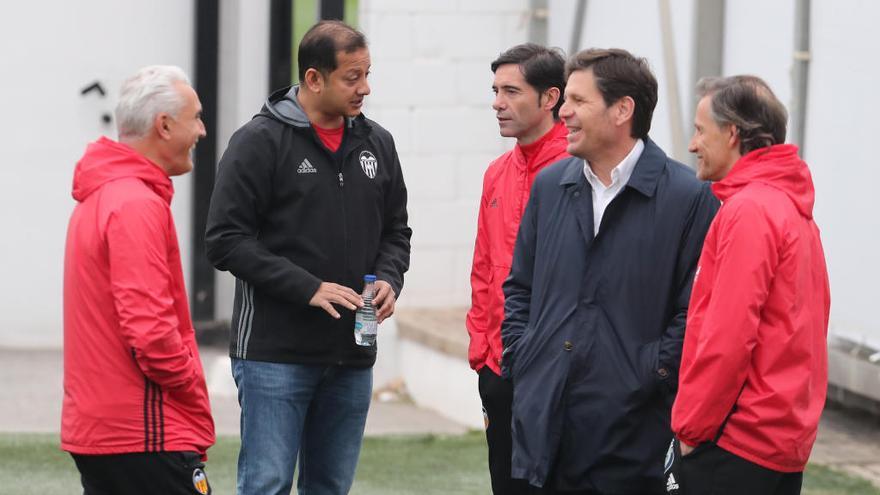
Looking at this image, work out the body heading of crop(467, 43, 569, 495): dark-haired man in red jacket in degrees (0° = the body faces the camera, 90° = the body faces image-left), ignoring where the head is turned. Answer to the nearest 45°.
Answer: approximately 45°

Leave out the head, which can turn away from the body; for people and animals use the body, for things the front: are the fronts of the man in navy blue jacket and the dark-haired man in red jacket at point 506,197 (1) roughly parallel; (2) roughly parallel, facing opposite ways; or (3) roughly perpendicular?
roughly parallel

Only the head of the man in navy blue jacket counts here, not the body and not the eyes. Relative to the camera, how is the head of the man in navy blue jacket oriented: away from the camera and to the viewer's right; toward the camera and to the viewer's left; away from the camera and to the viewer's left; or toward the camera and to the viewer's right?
toward the camera and to the viewer's left

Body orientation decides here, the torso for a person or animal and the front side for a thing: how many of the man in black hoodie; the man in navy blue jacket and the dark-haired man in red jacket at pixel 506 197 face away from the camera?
0

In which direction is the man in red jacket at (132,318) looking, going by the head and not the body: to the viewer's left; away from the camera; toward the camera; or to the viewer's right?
to the viewer's right

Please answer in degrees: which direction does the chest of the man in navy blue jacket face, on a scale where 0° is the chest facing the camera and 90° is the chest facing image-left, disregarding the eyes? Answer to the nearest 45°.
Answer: approximately 45°

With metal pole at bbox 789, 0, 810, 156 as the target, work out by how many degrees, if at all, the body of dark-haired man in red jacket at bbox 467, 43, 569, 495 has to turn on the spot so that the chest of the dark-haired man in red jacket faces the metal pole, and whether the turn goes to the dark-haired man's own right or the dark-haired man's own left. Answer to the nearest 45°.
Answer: approximately 180°

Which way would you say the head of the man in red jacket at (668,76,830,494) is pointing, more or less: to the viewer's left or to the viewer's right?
to the viewer's left

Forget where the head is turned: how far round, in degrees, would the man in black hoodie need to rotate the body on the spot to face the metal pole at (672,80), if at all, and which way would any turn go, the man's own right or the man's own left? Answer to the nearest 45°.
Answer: approximately 90° to the man's own left

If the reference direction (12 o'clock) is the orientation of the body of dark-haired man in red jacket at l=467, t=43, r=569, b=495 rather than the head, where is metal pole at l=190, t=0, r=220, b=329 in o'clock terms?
The metal pole is roughly at 4 o'clock from the dark-haired man in red jacket.

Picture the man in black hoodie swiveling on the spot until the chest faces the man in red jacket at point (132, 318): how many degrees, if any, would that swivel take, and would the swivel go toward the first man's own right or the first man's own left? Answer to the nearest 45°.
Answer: approximately 90° to the first man's own right

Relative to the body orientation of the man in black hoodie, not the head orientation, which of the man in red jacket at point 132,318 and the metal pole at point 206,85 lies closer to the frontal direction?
the man in red jacket

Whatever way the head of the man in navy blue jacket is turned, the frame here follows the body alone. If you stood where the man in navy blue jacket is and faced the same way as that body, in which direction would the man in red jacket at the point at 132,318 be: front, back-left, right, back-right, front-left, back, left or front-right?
front-right

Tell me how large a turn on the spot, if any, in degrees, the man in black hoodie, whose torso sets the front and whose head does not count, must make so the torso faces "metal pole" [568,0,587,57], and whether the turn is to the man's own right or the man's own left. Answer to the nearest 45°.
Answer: approximately 135° to the man's own left
